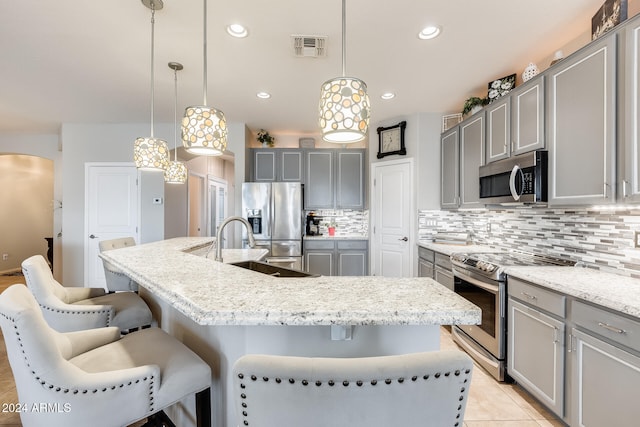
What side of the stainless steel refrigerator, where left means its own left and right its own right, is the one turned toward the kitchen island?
front

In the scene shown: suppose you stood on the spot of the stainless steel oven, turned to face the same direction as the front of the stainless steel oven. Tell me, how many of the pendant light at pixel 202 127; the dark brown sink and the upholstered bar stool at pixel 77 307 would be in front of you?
3

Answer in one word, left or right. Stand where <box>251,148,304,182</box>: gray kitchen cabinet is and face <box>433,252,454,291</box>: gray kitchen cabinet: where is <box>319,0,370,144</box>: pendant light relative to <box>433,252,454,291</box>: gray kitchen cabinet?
right

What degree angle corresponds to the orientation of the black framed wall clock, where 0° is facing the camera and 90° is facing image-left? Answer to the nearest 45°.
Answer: approximately 45°

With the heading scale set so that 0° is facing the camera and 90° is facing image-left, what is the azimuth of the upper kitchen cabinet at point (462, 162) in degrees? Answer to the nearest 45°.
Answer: approximately 45°

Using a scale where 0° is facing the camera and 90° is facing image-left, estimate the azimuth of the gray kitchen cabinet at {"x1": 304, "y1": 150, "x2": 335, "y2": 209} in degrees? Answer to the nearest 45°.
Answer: approximately 0°

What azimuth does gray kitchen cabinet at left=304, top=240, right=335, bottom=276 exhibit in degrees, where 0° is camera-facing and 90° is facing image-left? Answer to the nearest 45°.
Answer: approximately 0°

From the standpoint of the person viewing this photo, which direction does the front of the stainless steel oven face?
facing the viewer and to the left of the viewer

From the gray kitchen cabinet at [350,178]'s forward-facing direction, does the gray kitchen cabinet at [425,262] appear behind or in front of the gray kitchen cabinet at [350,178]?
in front

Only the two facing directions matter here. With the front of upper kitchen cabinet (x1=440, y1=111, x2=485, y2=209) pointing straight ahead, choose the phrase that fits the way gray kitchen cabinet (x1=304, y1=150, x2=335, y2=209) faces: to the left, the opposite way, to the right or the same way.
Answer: to the left

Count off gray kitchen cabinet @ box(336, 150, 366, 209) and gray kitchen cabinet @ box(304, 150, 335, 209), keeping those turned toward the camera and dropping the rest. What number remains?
2

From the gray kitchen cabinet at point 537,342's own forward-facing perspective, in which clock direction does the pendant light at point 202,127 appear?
The pendant light is roughly at 12 o'clock from the gray kitchen cabinet.

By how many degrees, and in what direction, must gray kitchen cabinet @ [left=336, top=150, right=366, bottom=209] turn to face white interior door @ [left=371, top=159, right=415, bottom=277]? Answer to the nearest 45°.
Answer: approximately 45° to its left

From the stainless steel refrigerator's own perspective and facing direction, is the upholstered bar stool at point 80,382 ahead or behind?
ahead
